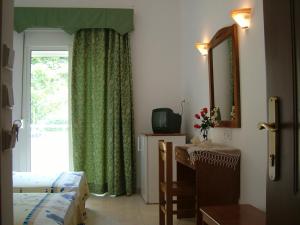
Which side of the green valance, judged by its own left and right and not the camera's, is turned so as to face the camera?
front

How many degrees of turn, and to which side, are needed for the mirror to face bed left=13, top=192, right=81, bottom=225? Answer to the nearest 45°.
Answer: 0° — it already faces it

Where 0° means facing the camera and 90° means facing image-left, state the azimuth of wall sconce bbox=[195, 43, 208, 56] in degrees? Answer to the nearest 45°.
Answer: approximately 45°

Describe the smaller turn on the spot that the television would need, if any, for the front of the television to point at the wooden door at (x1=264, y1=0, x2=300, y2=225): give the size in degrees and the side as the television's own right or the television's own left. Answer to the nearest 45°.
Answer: approximately 45° to the television's own left

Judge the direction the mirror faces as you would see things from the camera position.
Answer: facing the viewer and to the left of the viewer

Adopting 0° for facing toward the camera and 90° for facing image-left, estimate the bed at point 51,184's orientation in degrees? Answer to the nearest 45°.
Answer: approximately 270°

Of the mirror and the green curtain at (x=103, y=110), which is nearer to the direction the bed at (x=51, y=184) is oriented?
the mirror

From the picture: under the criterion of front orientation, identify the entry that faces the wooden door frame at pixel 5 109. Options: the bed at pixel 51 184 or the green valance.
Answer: the green valance

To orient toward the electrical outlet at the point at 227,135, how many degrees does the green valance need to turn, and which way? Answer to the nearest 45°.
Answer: approximately 45° to its left

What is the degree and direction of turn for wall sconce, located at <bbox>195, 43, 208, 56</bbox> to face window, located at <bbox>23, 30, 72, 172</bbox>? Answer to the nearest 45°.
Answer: approximately 45° to its right

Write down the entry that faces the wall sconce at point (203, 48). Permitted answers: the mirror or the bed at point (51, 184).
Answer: the bed

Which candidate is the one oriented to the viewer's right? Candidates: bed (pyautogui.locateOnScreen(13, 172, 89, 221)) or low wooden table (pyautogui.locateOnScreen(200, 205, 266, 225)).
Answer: the bed
